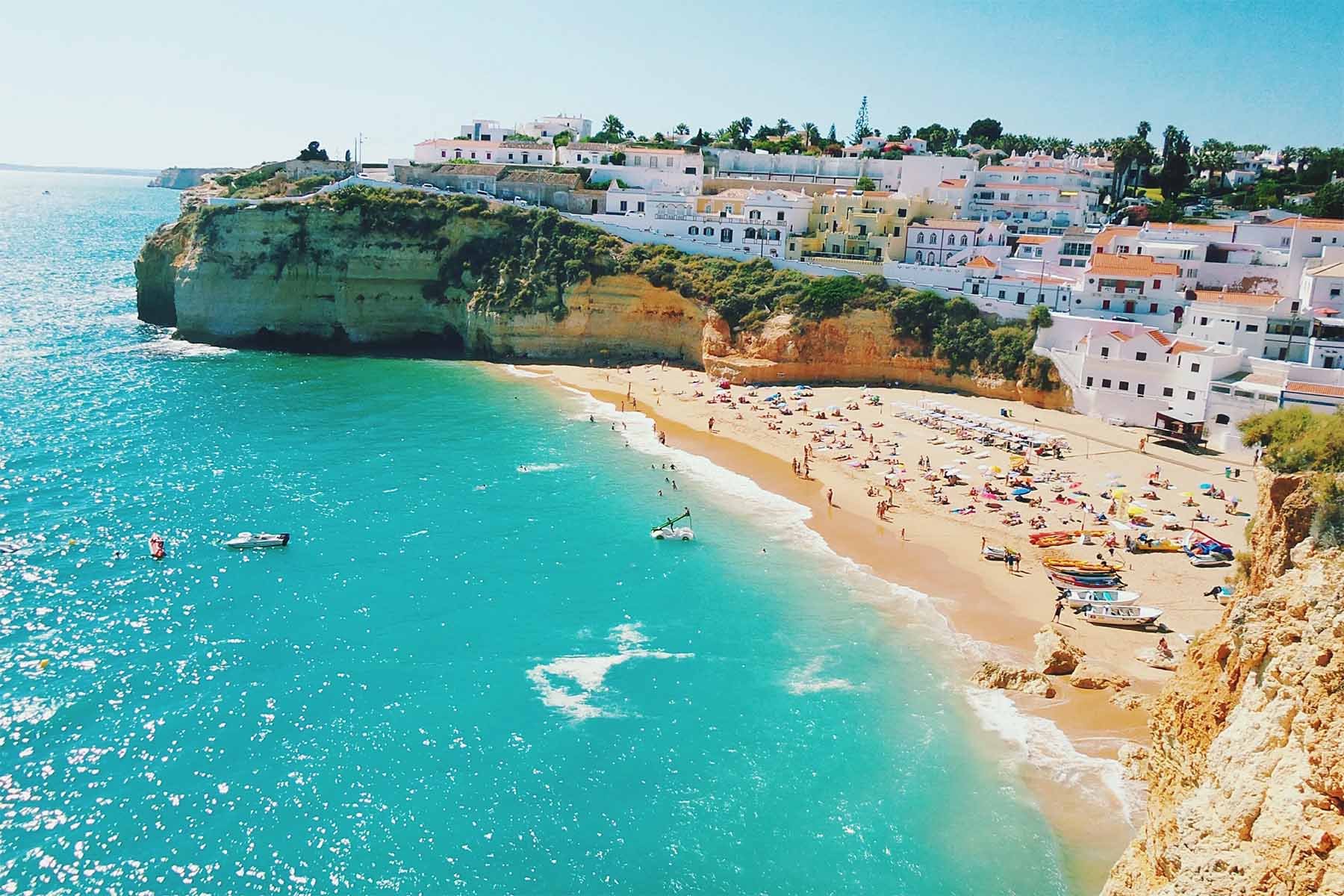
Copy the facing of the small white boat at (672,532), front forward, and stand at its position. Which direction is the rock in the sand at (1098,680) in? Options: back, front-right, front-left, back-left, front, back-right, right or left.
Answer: back-left

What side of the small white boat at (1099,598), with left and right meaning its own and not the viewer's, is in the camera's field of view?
right

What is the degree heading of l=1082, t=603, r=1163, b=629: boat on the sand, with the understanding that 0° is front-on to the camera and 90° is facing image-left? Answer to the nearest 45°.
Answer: approximately 270°

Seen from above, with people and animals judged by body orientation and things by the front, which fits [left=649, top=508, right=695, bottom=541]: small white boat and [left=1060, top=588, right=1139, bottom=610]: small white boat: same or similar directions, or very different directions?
very different directions

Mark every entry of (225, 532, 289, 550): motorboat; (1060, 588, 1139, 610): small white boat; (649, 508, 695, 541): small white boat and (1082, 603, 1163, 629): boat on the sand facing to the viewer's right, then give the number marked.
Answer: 2

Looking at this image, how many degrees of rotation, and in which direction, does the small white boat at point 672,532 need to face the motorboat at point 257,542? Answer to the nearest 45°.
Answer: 0° — it already faces it

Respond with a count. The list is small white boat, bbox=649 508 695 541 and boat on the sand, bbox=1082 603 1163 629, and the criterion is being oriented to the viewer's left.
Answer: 1

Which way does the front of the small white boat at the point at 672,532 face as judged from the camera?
facing to the left of the viewer

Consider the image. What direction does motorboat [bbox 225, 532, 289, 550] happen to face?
to the viewer's left

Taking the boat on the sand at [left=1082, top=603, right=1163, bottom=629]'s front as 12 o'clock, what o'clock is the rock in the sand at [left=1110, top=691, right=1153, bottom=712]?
The rock in the sand is roughly at 3 o'clock from the boat on the sand.
